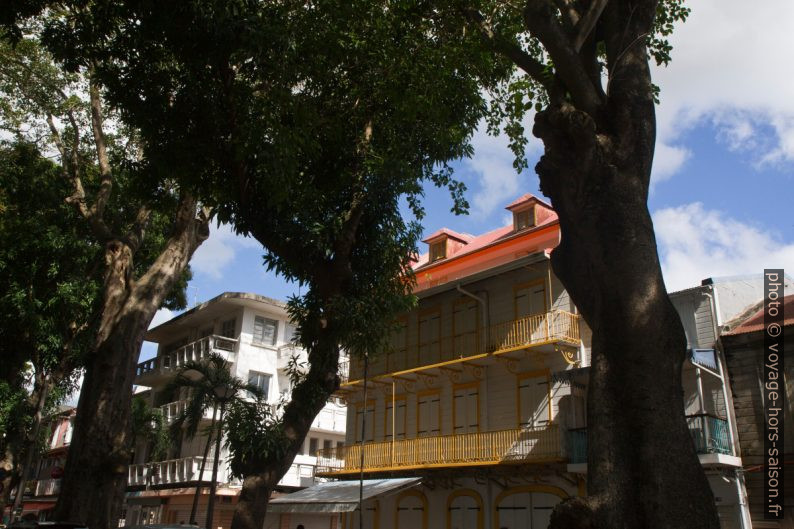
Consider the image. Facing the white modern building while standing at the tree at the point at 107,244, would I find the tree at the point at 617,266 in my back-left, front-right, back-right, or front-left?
back-right

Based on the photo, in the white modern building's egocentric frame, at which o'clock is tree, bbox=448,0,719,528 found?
The tree is roughly at 10 o'clock from the white modern building.

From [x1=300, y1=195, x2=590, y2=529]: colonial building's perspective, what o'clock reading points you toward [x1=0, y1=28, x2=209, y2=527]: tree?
The tree is roughly at 12 o'clock from the colonial building.

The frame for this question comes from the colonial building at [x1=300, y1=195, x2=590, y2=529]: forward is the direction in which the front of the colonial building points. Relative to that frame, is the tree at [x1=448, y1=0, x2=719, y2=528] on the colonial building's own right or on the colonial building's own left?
on the colonial building's own left

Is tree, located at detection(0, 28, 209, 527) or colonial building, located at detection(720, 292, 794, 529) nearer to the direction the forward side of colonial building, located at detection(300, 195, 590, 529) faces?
the tree

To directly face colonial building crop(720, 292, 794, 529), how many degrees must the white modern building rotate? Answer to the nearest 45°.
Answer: approximately 90° to its left

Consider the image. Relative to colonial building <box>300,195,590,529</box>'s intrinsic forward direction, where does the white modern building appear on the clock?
The white modern building is roughly at 3 o'clock from the colonial building.

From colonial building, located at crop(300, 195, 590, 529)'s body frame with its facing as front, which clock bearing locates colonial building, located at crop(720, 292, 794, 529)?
colonial building, located at crop(720, 292, 794, 529) is roughly at 9 o'clock from colonial building, located at crop(300, 195, 590, 529).

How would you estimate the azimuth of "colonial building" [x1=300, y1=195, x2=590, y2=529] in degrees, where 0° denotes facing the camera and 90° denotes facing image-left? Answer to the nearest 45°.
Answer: approximately 45°

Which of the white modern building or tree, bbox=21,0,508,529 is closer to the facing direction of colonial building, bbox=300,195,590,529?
the tree

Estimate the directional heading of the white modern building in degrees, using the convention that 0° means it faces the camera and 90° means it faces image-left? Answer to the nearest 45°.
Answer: approximately 45°
